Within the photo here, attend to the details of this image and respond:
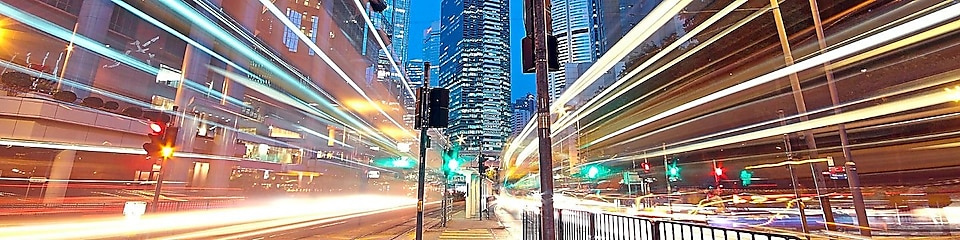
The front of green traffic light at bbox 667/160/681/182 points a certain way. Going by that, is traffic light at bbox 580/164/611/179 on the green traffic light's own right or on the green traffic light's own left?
on the green traffic light's own right

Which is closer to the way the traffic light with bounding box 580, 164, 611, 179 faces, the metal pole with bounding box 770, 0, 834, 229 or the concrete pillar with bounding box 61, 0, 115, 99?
the metal pole

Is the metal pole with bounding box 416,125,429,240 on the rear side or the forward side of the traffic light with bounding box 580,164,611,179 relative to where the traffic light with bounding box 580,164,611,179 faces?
on the forward side

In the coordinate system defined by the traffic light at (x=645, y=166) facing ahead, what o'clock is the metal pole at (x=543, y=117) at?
The metal pole is roughly at 12 o'clock from the traffic light.

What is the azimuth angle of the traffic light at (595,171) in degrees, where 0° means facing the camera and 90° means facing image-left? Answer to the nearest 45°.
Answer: approximately 0°

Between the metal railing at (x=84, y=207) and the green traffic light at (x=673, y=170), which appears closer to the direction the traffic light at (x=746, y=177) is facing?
the metal railing
